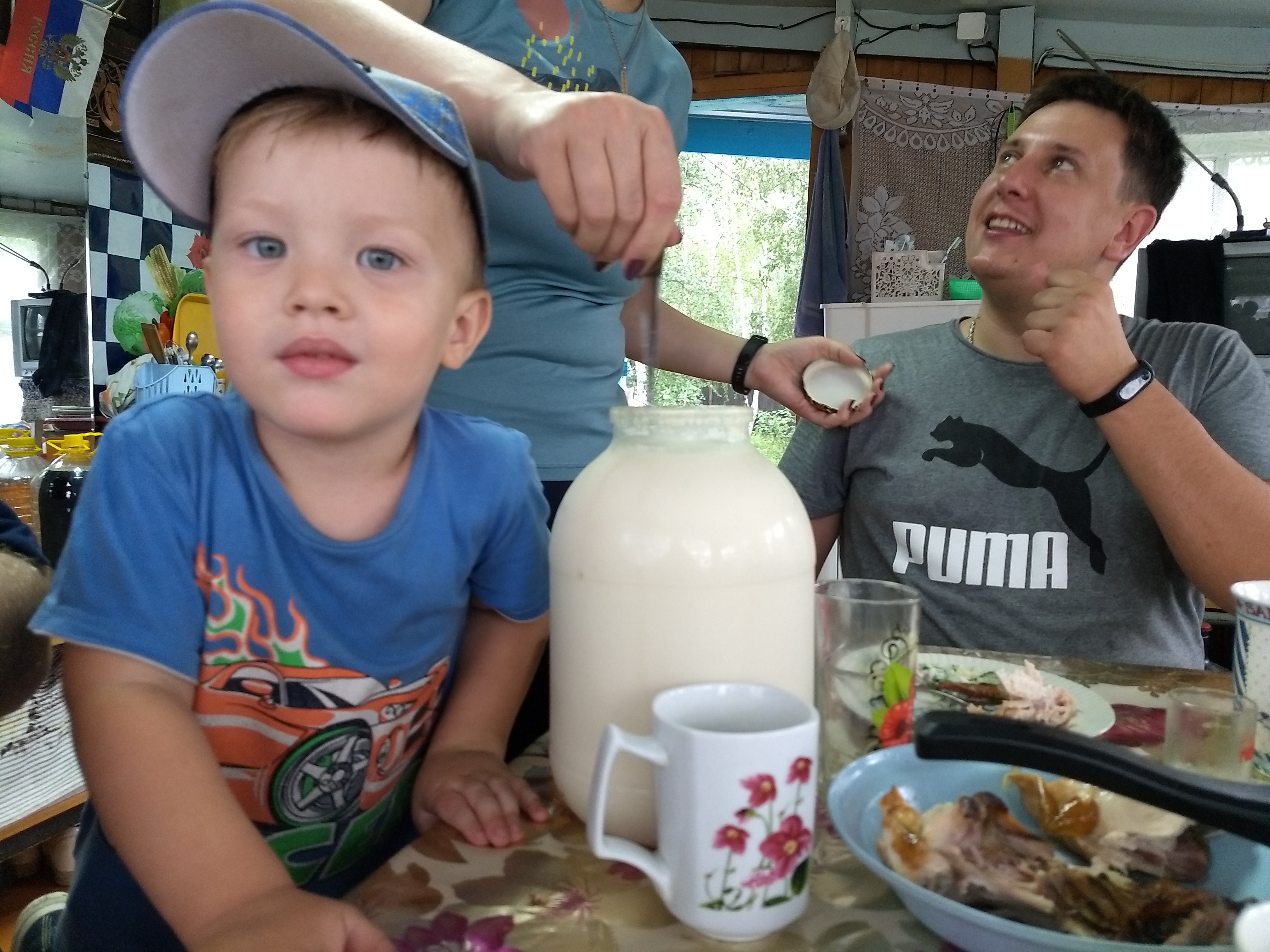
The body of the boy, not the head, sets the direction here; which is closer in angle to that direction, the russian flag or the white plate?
the white plate

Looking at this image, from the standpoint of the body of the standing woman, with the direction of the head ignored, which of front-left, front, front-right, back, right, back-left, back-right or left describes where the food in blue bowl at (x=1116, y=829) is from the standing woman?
front

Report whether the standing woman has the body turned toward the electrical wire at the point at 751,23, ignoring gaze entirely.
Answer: no

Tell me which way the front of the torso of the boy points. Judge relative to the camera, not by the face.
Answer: toward the camera

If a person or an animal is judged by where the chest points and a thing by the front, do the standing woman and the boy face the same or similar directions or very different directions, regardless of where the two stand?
same or similar directions

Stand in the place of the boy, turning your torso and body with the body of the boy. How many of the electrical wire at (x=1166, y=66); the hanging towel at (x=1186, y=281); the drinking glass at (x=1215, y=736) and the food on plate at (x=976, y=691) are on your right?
0

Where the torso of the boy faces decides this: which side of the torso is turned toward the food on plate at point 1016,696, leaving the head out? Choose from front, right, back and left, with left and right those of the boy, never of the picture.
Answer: left

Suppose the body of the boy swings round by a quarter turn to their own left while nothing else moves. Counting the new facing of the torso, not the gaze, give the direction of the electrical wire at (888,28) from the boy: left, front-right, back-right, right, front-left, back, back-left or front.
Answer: front-left

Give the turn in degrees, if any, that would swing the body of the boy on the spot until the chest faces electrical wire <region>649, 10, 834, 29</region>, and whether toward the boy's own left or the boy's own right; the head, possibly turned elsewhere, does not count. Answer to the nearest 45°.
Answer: approximately 135° to the boy's own left

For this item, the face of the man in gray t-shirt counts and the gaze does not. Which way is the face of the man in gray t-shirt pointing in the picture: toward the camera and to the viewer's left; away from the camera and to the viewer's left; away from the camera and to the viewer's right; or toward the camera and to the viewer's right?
toward the camera and to the viewer's left

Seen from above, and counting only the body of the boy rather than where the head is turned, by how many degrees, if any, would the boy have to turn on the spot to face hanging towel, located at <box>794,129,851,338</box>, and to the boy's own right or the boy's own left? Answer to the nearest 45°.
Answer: approximately 135° to the boy's own left

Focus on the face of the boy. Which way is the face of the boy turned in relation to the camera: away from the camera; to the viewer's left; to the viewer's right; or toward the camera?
toward the camera

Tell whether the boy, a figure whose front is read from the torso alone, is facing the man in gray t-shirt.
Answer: no

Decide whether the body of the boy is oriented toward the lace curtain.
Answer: no

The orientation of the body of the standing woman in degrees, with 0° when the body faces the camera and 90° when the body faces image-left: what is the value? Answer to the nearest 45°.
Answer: approximately 315°
